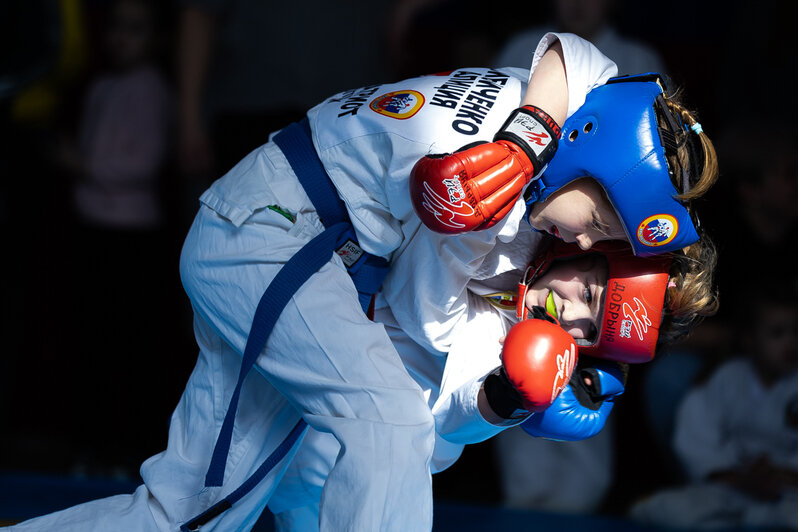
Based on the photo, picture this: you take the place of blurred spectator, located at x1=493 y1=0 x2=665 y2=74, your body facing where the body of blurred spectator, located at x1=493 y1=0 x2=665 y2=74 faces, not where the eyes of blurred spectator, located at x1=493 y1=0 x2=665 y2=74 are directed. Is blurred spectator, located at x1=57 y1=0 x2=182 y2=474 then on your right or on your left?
on your right

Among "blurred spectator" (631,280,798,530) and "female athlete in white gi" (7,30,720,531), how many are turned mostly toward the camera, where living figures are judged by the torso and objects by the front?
1

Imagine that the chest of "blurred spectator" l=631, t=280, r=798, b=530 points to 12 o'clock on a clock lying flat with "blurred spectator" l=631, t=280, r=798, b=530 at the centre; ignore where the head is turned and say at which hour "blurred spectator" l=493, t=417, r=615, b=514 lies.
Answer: "blurred spectator" l=493, t=417, r=615, b=514 is roughly at 2 o'clock from "blurred spectator" l=631, t=280, r=798, b=530.

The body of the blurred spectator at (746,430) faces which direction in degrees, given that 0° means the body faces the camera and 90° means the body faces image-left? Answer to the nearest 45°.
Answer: approximately 0°

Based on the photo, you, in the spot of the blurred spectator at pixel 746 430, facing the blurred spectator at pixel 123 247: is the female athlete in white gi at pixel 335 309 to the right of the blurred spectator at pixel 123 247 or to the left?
left
